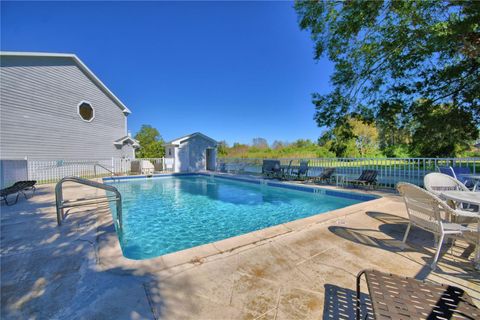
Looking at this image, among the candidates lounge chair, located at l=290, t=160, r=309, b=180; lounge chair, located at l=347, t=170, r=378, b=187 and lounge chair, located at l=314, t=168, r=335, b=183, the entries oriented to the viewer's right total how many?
0

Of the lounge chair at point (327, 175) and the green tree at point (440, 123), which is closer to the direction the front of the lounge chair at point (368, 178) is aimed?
the lounge chair

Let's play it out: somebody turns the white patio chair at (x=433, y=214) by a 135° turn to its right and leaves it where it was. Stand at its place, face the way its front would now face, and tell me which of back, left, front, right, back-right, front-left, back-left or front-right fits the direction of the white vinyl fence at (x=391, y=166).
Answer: back

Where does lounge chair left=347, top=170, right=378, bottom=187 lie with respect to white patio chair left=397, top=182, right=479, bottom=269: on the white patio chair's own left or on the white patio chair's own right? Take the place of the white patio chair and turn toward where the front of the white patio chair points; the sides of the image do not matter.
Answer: on the white patio chair's own left

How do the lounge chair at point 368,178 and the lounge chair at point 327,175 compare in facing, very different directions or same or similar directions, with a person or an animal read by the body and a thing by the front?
same or similar directions

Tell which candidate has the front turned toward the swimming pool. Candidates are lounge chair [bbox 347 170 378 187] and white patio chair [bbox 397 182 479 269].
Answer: the lounge chair

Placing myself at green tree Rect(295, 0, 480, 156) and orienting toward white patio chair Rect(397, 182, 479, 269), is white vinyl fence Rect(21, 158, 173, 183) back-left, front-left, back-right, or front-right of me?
front-right

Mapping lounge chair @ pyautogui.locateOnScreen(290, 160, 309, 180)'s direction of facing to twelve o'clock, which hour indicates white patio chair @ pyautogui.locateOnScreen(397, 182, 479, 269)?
The white patio chair is roughly at 10 o'clock from the lounge chair.

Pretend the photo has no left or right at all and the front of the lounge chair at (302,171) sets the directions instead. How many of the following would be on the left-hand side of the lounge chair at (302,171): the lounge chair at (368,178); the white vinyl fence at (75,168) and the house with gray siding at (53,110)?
1

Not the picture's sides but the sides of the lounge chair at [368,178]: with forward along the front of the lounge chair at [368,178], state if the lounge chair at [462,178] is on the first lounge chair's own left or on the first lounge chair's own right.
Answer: on the first lounge chair's own left

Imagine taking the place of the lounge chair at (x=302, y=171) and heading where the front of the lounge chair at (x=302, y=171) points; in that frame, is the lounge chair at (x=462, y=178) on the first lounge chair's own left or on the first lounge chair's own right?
on the first lounge chair's own left

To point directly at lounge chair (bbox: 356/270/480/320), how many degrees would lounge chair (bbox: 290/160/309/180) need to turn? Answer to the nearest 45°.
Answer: approximately 45° to its left

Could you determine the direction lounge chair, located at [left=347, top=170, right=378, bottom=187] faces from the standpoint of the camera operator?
facing the viewer and to the left of the viewer
